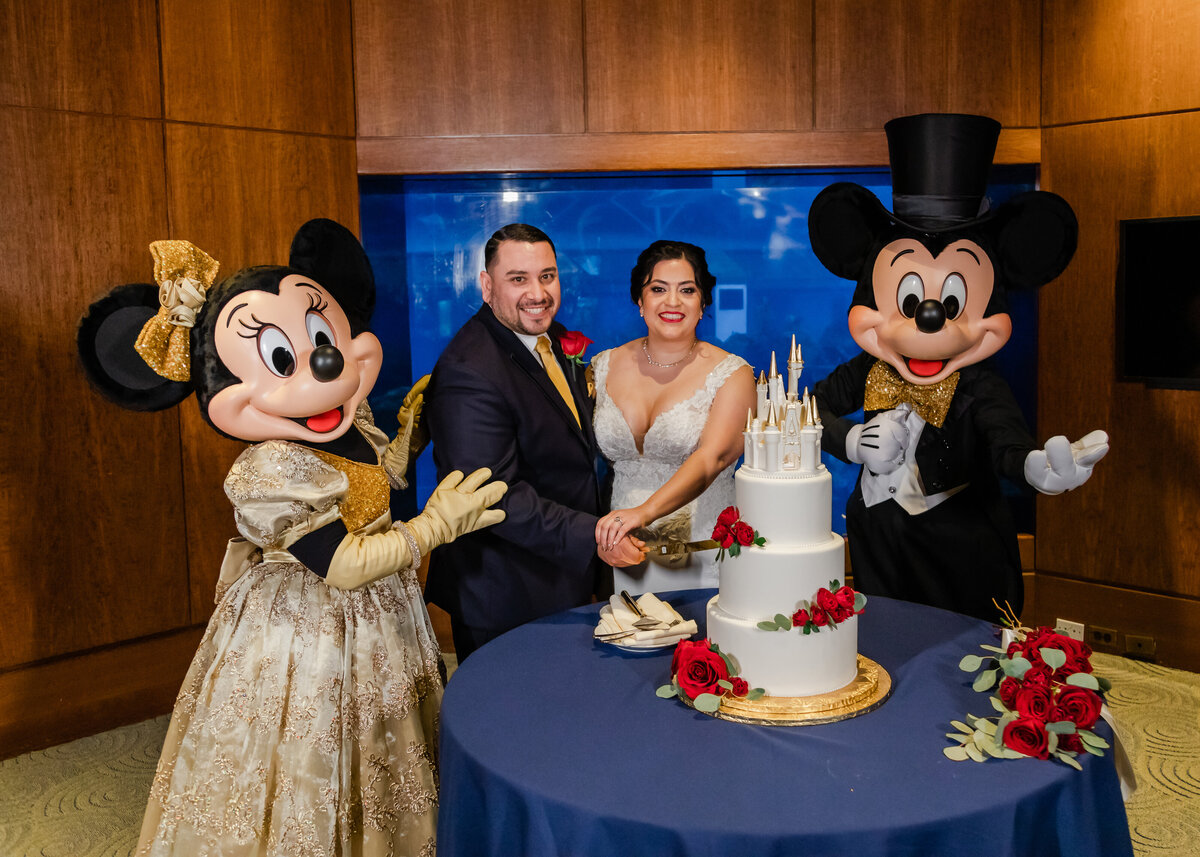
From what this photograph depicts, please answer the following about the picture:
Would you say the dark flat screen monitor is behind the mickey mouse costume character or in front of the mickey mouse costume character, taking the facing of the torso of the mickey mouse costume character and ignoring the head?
behind

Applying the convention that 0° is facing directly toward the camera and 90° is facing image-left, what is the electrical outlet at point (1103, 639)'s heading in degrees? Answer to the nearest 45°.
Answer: approximately 45°

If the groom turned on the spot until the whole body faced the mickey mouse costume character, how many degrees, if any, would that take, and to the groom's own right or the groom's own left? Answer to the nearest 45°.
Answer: approximately 45° to the groom's own left

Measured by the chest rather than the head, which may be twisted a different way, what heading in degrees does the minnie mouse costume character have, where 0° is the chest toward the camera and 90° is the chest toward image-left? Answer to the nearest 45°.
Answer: approximately 315°
